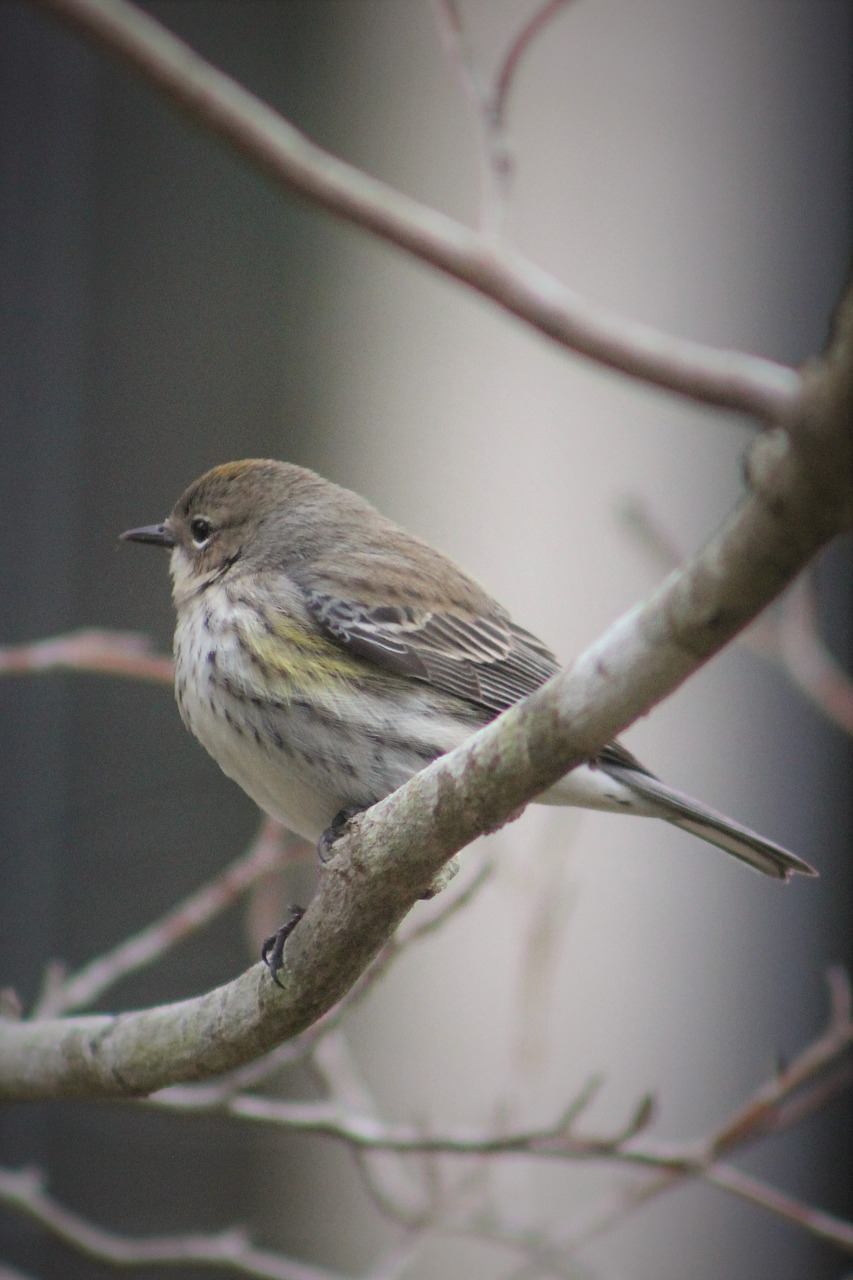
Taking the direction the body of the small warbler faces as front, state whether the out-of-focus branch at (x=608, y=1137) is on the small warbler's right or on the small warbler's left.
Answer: on the small warbler's left

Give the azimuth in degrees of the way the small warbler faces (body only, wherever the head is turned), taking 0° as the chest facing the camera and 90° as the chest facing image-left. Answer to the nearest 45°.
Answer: approximately 90°
